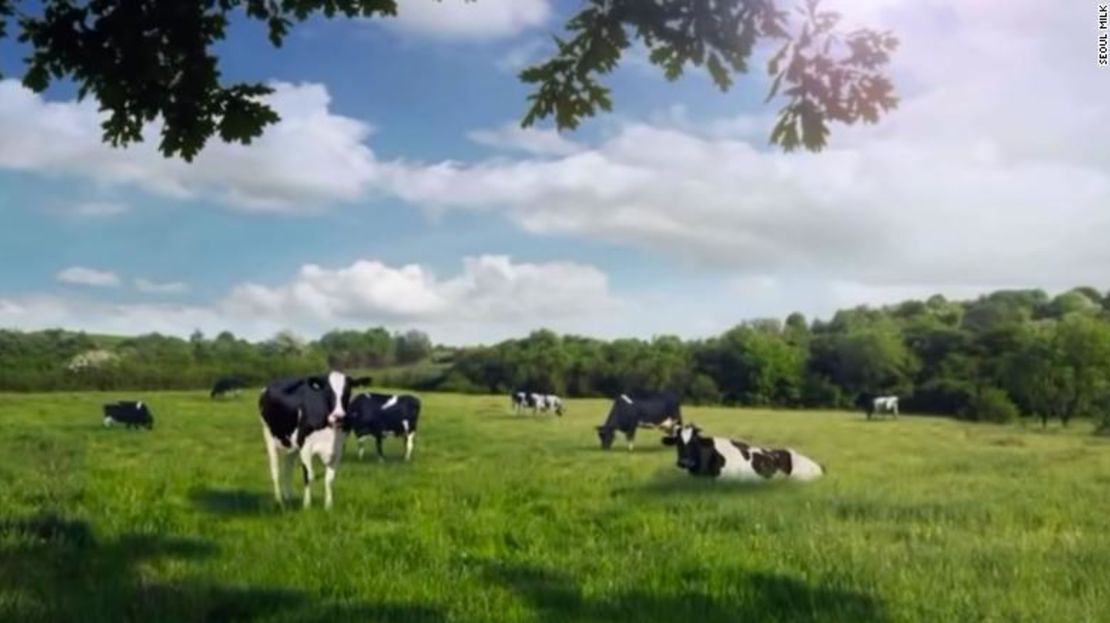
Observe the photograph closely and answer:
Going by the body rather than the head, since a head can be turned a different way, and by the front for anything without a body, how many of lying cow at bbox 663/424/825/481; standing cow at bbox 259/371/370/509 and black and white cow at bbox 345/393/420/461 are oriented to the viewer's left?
2

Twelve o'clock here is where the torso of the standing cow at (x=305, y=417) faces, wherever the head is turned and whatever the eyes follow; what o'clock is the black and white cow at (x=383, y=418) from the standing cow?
The black and white cow is roughly at 8 o'clock from the standing cow.

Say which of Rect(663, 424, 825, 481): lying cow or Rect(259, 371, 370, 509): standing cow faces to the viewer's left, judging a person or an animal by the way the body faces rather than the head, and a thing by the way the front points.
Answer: the lying cow

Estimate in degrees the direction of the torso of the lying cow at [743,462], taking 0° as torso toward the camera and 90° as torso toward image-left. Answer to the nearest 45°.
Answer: approximately 90°

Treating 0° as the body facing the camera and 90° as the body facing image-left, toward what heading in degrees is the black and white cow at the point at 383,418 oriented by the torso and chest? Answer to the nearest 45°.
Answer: approximately 90°

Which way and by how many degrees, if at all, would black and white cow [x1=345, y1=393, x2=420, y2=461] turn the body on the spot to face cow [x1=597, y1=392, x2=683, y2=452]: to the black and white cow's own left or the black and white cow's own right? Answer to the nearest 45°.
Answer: approximately 135° to the black and white cow's own right

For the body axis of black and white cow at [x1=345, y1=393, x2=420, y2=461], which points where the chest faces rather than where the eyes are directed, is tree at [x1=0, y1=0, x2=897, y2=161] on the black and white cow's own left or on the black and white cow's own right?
on the black and white cow's own left

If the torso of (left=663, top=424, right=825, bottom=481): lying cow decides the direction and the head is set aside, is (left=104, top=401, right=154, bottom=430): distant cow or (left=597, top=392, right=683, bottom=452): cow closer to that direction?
the distant cow

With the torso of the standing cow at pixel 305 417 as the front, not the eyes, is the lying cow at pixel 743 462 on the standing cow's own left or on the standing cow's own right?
on the standing cow's own left
